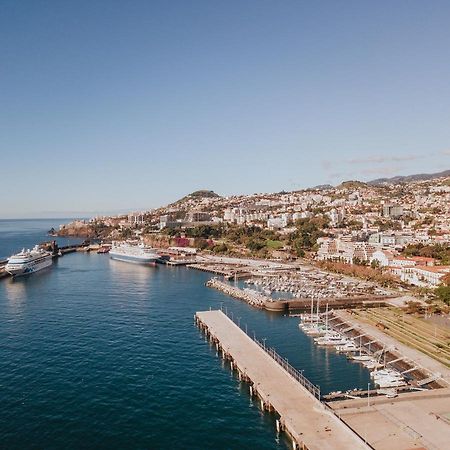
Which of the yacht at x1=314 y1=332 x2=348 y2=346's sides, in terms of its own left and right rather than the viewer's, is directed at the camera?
left

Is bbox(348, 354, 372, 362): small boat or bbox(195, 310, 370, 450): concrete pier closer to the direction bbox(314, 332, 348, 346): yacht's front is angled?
the concrete pier

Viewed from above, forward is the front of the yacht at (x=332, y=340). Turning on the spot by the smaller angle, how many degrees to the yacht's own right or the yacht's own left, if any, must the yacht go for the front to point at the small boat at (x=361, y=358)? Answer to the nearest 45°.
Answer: approximately 135° to the yacht's own left

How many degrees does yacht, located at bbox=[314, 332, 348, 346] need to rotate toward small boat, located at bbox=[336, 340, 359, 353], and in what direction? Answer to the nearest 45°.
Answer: approximately 135° to its left
